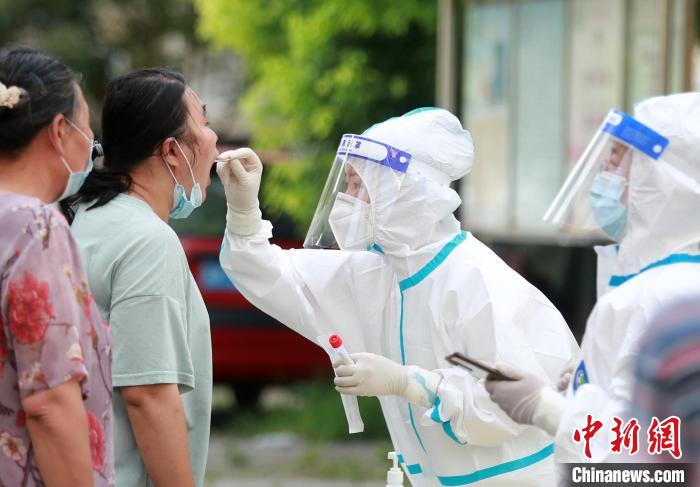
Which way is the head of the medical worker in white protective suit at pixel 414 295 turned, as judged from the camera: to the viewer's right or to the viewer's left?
to the viewer's left

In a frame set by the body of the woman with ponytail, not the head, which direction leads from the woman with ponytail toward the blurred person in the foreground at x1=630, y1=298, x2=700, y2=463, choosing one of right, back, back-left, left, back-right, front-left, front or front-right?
right

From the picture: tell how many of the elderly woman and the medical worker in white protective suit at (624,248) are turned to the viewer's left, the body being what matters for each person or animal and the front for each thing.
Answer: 1

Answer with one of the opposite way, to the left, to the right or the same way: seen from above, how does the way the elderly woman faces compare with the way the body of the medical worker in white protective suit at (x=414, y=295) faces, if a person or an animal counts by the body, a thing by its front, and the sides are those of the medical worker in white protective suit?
the opposite way

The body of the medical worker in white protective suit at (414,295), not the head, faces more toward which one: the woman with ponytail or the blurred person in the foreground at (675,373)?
the woman with ponytail

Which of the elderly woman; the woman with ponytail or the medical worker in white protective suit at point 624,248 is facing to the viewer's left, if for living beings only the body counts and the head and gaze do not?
the medical worker in white protective suit

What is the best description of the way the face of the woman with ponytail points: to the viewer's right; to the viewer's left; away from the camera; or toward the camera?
to the viewer's right

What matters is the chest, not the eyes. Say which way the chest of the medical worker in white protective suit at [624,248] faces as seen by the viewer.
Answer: to the viewer's left

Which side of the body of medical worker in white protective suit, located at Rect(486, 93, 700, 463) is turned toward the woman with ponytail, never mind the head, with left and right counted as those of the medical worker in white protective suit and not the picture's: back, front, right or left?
front

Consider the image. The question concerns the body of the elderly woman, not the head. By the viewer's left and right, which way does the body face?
facing away from the viewer and to the right of the viewer

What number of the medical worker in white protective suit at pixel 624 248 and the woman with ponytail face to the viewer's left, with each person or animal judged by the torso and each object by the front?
1

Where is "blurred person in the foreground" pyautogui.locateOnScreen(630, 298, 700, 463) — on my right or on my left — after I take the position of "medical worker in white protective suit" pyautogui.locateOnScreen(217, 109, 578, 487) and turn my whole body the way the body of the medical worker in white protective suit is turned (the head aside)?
on my left

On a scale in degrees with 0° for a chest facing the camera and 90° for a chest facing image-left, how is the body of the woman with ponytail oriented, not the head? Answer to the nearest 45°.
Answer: approximately 225°

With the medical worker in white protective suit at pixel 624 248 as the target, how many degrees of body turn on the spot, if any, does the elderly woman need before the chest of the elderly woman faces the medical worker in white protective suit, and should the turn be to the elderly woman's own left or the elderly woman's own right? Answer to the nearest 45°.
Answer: approximately 45° to the elderly woman's own right
